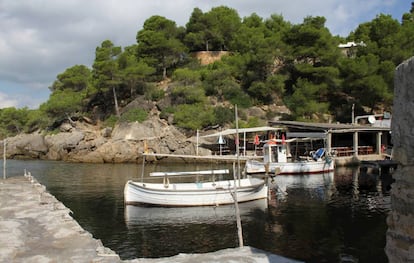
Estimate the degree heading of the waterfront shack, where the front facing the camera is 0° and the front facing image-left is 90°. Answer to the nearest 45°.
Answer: approximately 0°

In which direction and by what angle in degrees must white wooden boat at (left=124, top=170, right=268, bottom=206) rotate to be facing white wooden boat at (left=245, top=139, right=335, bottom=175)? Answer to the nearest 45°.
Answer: approximately 135° to its right

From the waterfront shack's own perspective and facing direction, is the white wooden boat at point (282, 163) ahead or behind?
ahead

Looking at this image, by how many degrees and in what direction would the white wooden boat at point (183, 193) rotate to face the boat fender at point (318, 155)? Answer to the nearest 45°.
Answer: approximately 135° to its right

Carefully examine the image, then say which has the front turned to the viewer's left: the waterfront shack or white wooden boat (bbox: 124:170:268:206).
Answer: the white wooden boat

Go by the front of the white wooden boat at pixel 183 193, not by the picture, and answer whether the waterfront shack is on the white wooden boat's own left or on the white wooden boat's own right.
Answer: on the white wooden boat's own right

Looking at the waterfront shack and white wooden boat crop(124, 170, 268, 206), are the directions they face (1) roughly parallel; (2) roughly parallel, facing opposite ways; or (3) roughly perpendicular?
roughly perpendicular

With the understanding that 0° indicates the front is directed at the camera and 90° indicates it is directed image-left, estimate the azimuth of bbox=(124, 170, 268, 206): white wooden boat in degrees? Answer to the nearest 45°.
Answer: approximately 90°

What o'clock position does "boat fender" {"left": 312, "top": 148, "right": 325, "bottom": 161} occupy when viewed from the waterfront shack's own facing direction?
The boat fender is roughly at 1 o'clock from the waterfront shack.

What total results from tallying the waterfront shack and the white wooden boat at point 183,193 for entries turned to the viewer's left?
1
